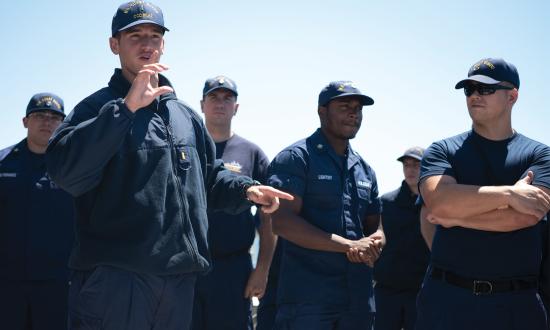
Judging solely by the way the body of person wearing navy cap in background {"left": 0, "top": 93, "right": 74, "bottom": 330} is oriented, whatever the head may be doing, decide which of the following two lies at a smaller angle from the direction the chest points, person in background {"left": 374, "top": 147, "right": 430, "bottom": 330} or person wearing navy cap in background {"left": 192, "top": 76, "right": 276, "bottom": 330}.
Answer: the person wearing navy cap in background

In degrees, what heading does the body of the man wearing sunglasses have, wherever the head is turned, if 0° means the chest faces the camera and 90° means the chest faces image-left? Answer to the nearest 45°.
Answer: approximately 0°

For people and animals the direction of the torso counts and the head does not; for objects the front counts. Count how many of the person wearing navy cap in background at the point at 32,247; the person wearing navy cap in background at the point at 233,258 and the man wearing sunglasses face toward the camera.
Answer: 3

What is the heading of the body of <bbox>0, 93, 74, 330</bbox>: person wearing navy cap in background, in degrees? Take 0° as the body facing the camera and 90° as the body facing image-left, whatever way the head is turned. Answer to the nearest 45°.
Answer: approximately 0°

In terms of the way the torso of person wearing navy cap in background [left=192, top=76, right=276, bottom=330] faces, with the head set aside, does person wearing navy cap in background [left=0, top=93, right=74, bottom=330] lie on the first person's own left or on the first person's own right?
on the first person's own right

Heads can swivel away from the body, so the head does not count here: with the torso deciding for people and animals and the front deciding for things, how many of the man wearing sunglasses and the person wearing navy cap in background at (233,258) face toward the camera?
2

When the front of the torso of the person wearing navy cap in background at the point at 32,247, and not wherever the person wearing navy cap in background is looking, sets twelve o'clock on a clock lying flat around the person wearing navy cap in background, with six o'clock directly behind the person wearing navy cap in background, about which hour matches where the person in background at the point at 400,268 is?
The person in background is roughly at 9 o'clock from the person wearing navy cap in background.

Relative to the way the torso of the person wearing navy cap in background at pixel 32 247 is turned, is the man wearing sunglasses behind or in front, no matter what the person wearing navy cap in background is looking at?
in front

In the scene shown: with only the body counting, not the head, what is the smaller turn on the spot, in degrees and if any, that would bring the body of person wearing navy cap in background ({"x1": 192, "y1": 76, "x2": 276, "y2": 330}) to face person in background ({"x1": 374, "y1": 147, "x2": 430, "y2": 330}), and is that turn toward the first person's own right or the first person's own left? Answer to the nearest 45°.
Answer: approximately 135° to the first person's own left

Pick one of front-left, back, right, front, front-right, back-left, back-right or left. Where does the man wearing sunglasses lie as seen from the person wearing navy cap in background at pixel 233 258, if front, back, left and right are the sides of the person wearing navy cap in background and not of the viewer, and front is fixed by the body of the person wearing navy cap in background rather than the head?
front-left

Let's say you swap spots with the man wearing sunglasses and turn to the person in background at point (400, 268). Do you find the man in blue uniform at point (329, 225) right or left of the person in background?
left

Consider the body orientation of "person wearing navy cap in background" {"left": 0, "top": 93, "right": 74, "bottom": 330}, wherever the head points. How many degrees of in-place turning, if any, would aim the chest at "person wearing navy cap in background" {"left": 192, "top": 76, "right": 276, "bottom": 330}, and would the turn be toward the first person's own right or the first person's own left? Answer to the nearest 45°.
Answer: approximately 45° to the first person's own left

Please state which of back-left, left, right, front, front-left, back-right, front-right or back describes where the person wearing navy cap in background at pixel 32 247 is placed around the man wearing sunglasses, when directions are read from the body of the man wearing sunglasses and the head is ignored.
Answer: right
